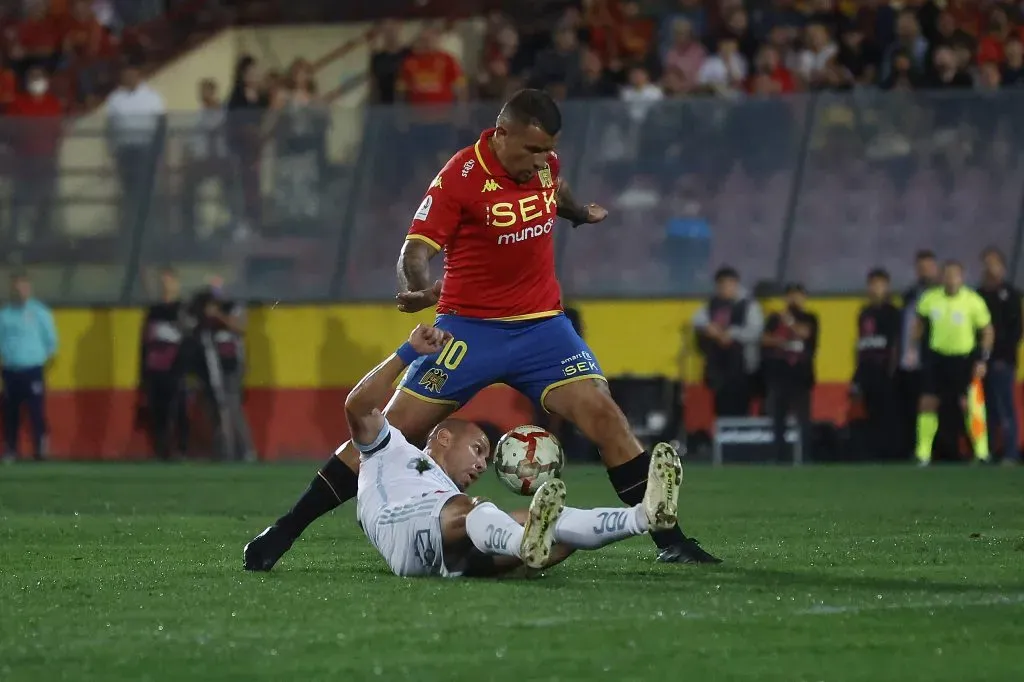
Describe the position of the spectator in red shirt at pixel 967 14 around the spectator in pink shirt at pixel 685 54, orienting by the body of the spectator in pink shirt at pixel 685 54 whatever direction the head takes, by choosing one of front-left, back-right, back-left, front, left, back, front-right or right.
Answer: left

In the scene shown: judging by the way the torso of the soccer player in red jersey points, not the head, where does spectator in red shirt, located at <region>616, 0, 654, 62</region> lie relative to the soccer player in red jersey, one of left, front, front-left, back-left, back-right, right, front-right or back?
back-left

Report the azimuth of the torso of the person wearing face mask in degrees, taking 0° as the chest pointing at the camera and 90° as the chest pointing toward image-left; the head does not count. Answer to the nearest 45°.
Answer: approximately 0°

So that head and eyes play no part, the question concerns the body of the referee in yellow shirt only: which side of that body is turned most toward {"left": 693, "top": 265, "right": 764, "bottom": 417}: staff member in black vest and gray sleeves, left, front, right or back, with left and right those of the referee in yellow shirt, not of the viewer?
right

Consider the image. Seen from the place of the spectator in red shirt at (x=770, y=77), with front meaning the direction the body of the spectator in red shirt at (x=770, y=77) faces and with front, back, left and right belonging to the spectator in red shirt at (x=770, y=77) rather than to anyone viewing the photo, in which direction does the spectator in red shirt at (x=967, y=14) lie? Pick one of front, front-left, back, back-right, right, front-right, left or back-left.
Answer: left

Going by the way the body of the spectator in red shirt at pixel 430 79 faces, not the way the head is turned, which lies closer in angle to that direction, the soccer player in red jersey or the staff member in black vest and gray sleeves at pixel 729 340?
the soccer player in red jersey

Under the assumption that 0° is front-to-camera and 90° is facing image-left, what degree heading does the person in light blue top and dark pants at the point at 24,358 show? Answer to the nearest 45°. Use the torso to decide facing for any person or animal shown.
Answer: approximately 0°

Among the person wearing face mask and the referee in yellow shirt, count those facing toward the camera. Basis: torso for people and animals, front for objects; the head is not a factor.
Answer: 2
